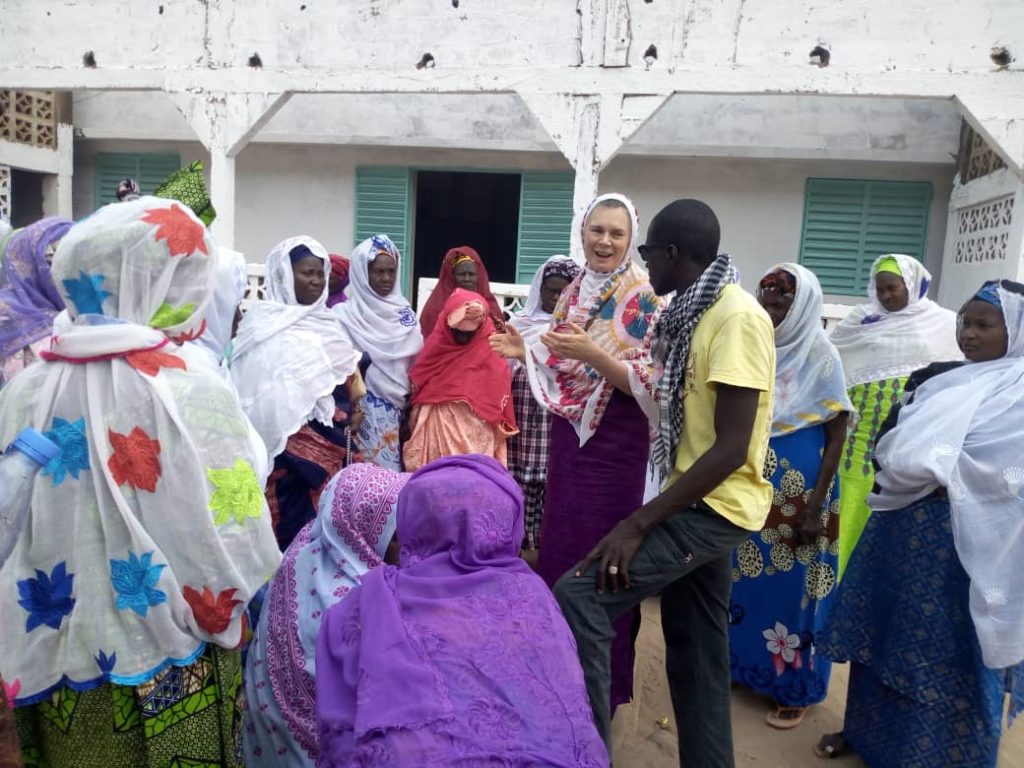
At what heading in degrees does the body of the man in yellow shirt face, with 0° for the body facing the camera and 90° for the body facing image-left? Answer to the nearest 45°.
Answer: approximately 90°

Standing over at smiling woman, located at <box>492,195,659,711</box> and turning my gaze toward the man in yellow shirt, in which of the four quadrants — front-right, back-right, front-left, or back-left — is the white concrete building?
back-left

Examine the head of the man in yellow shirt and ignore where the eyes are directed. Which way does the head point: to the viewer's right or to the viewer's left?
to the viewer's left

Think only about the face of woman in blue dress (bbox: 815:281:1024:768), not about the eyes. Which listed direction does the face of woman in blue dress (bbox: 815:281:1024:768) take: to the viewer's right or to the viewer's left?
to the viewer's left

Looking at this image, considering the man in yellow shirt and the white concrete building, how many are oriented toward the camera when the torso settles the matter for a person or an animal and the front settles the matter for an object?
1

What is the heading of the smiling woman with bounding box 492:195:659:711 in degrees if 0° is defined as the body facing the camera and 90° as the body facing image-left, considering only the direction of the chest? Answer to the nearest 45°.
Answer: approximately 45°

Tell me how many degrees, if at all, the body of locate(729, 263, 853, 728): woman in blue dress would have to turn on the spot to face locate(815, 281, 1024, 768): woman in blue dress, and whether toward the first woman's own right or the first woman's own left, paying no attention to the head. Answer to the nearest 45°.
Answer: approximately 90° to the first woman's own left

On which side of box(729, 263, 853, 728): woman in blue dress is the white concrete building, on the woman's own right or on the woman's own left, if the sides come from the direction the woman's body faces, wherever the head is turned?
on the woman's own right

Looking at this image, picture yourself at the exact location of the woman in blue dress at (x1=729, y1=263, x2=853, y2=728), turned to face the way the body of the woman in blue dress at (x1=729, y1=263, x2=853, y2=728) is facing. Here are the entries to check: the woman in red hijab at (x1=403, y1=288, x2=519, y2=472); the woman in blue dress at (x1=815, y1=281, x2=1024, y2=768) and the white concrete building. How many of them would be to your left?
1

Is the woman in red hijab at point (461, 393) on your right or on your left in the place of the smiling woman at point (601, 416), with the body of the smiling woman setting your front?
on your right

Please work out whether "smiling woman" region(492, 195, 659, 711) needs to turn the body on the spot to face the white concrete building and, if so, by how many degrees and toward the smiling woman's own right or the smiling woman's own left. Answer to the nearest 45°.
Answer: approximately 135° to the smiling woman's own right

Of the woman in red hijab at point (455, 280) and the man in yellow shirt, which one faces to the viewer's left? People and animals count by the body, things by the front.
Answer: the man in yellow shirt

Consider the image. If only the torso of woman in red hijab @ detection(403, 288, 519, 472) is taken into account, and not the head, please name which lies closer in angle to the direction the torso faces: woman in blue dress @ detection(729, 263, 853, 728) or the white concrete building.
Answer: the woman in blue dress
